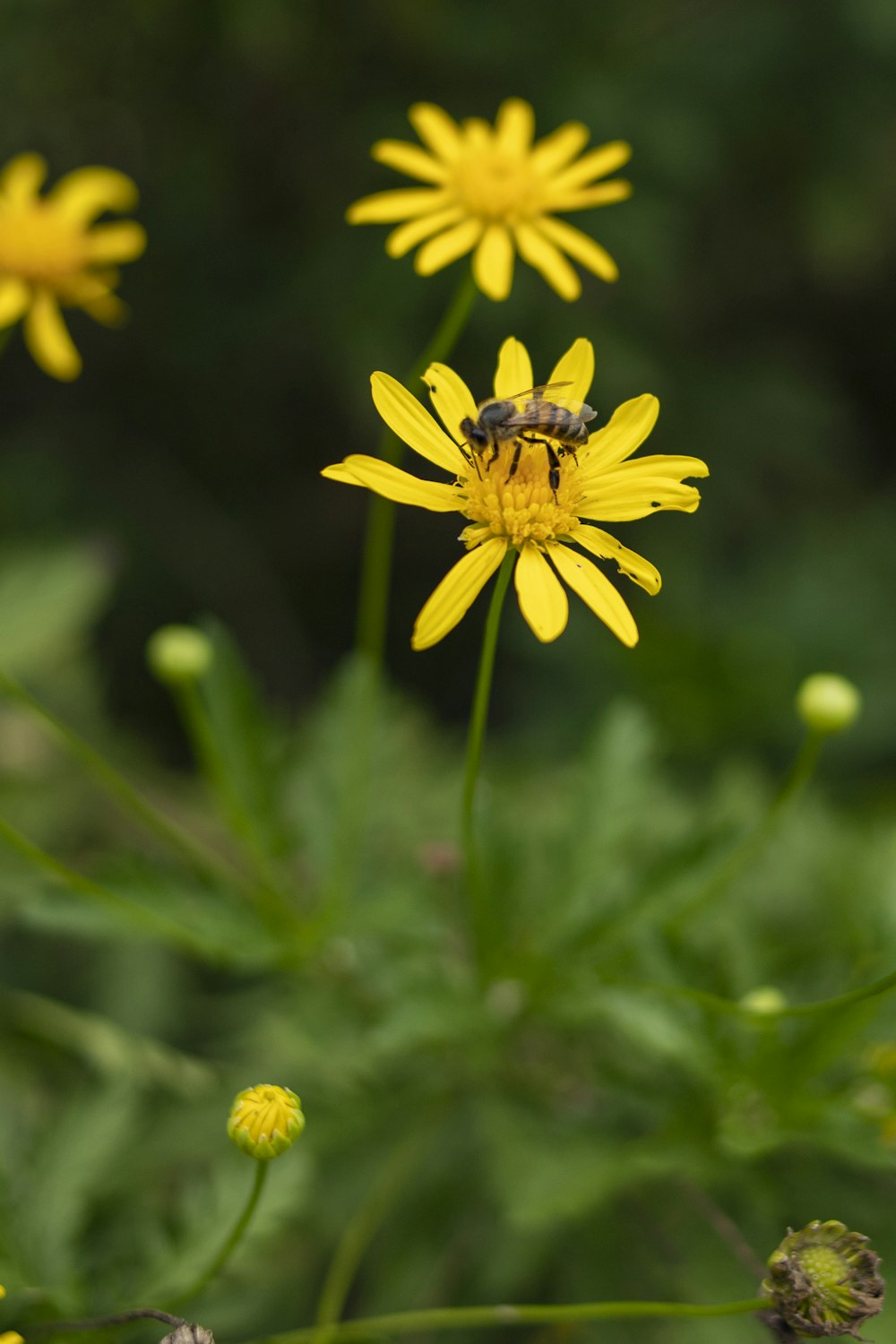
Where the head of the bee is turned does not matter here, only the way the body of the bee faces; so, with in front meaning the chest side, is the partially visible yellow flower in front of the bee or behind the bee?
in front

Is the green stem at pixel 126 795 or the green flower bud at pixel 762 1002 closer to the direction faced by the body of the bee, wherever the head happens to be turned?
the green stem

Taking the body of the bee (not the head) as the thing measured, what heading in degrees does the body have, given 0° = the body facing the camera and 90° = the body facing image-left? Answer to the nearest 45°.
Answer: approximately 90°

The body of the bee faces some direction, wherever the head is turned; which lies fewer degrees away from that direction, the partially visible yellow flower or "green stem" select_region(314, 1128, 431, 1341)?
the partially visible yellow flower

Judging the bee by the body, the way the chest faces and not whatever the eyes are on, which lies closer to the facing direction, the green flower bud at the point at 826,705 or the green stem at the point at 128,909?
the green stem
